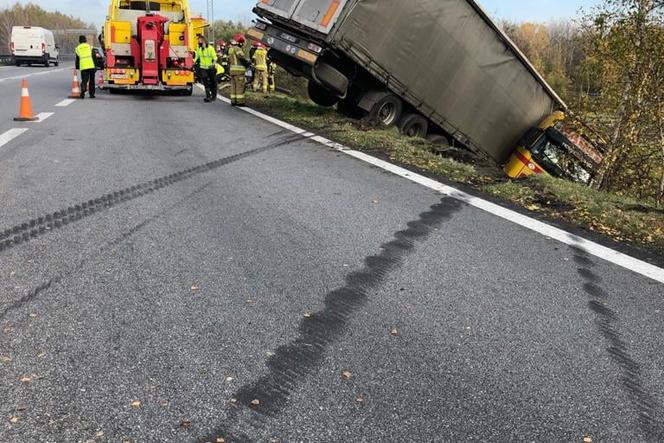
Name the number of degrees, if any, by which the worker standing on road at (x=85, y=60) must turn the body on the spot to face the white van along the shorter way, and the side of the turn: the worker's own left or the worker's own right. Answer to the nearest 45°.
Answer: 0° — they already face it

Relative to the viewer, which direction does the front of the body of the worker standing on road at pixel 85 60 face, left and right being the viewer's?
facing away from the viewer

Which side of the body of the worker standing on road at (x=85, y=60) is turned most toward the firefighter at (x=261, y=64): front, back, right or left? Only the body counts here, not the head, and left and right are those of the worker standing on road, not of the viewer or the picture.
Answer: right

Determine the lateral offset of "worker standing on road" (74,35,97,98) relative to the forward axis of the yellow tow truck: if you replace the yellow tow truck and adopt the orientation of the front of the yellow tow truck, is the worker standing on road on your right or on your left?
on your left
